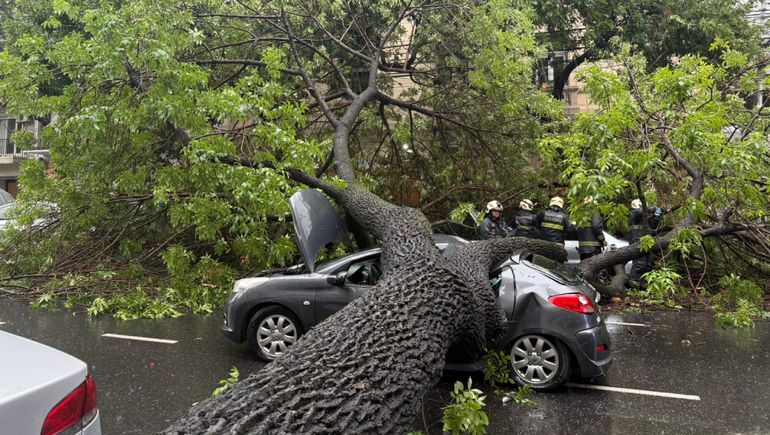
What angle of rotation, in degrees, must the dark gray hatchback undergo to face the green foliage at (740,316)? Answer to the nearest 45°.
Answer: approximately 135° to its right

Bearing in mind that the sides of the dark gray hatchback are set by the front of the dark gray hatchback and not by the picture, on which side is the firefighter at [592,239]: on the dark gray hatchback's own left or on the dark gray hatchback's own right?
on the dark gray hatchback's own right

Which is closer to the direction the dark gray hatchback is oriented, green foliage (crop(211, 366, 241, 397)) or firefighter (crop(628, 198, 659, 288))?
the green foliage

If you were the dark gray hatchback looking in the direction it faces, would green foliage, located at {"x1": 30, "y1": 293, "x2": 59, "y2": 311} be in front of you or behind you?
in front

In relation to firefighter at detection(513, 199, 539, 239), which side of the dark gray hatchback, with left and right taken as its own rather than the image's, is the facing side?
right

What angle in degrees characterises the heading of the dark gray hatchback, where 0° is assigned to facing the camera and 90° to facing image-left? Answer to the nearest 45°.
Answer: approximately 90°

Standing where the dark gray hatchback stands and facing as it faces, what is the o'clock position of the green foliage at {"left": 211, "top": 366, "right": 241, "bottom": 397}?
The green foliage is roughly at 11 o'clock from the dark gray hatchback.

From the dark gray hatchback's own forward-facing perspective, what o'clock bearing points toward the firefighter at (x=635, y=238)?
The firefighter is roughly at 4 o'clock from the dark gray hatchback.

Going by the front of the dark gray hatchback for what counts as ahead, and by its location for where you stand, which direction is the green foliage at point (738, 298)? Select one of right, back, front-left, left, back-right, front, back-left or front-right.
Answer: back-right

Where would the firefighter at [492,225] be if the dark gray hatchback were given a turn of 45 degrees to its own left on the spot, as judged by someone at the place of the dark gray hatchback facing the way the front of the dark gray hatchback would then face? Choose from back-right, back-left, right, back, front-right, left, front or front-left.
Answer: back-right

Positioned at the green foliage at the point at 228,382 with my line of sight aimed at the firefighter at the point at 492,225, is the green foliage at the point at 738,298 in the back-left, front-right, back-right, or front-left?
front-right

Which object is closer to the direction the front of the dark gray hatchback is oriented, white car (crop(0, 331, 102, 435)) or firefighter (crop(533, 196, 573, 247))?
the white car

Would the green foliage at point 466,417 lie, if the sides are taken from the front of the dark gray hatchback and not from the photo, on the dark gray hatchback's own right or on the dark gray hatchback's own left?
on the dark gray hatchback's own left

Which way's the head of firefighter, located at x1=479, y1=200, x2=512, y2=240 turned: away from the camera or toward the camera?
toward the camera
